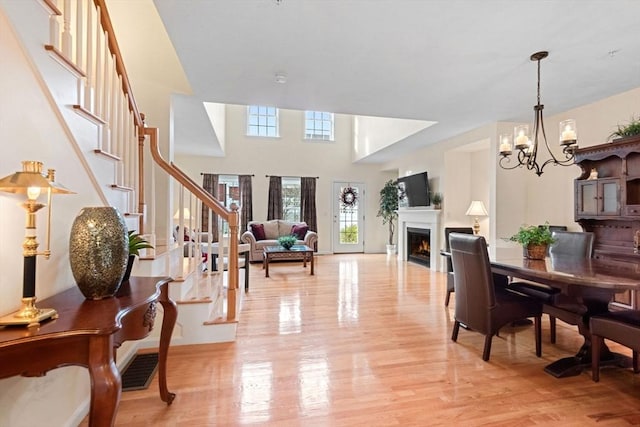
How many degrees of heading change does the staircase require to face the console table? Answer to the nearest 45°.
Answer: approximately 45° to its right

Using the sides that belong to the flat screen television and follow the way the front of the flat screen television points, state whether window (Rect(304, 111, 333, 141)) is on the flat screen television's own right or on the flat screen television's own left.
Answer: on the flat screen television's own right

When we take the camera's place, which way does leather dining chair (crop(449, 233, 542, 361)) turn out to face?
facing away from the viewer and to the right of the viewer

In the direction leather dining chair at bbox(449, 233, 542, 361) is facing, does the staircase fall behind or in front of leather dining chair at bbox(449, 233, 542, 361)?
behind

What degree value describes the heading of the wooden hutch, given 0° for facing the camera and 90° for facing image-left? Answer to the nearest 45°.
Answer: approximately 45°

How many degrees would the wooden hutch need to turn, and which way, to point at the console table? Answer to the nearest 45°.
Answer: approximately 45° to its left

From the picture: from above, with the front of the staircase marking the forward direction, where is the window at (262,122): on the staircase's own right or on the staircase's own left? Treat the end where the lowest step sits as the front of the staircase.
on the staircase's own left

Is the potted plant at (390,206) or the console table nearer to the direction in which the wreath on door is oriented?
the console table

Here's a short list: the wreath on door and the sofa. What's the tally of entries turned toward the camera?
2

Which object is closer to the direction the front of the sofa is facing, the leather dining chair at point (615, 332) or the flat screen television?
the leather dining chair

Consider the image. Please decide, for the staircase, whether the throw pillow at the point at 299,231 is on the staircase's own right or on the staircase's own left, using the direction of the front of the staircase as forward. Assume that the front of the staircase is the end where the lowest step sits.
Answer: on the staircase's own left

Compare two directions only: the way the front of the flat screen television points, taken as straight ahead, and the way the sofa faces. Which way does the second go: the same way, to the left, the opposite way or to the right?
to the left

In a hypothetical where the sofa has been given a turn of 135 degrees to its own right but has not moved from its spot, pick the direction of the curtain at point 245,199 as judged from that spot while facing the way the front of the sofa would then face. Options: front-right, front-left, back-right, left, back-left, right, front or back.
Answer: front
